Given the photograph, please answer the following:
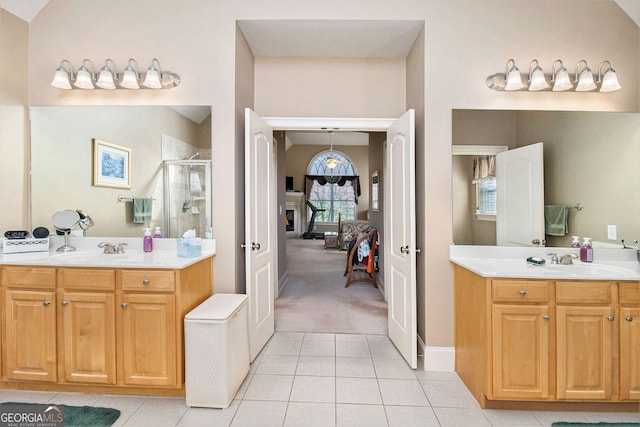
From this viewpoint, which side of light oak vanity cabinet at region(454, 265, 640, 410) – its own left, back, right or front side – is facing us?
front

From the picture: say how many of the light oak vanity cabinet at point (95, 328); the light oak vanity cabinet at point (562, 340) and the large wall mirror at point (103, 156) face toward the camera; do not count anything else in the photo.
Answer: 3

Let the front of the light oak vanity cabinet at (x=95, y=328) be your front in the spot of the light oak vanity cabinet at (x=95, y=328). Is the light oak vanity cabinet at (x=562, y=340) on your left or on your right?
on your left

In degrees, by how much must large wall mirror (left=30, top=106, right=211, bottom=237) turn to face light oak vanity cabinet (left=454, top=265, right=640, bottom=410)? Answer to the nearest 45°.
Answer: approximately 45° to its left

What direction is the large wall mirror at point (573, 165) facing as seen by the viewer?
toward the camera
